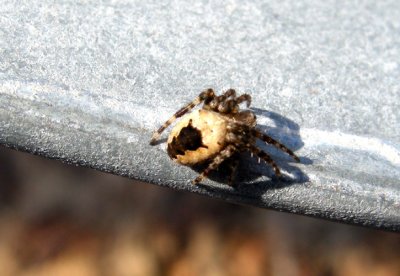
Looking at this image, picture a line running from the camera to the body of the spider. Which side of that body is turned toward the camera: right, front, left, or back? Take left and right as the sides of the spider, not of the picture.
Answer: right
